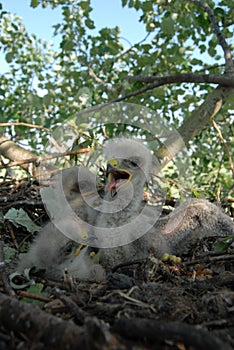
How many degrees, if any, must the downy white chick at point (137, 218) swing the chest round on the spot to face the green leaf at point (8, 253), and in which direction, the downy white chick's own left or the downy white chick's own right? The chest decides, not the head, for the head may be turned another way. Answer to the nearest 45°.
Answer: approximately 45° to the downy white chick's own right

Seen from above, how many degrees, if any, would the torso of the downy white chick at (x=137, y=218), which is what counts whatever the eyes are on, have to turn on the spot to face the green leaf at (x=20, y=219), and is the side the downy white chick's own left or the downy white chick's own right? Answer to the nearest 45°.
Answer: approximately 45° to the downy white chick's own right

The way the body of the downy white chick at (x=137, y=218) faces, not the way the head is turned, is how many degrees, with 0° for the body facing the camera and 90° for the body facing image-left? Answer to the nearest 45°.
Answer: approximately 45°
